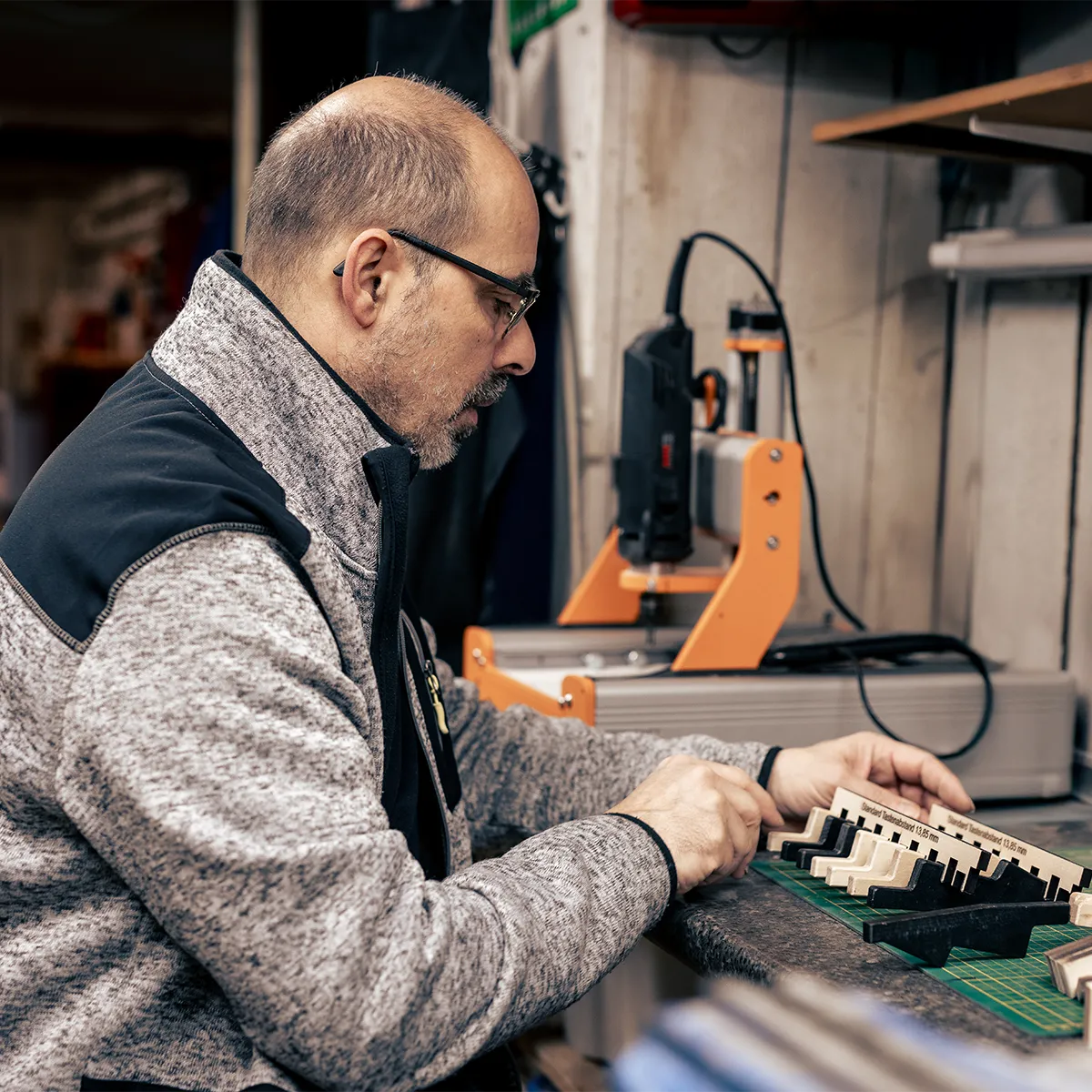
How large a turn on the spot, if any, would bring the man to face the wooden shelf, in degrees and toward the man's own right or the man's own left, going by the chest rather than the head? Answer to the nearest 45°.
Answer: approximately 45° to the man's own left

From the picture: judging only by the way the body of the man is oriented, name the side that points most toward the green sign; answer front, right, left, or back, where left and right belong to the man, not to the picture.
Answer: left

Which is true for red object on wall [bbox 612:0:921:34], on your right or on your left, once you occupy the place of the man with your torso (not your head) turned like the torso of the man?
on your left

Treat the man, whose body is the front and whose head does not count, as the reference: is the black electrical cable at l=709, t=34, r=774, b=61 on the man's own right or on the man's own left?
on the man's own left

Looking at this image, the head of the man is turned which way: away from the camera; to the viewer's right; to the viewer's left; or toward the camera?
to the viewer's right

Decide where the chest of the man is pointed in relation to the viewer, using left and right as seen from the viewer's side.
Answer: facing to the right of the viewer
